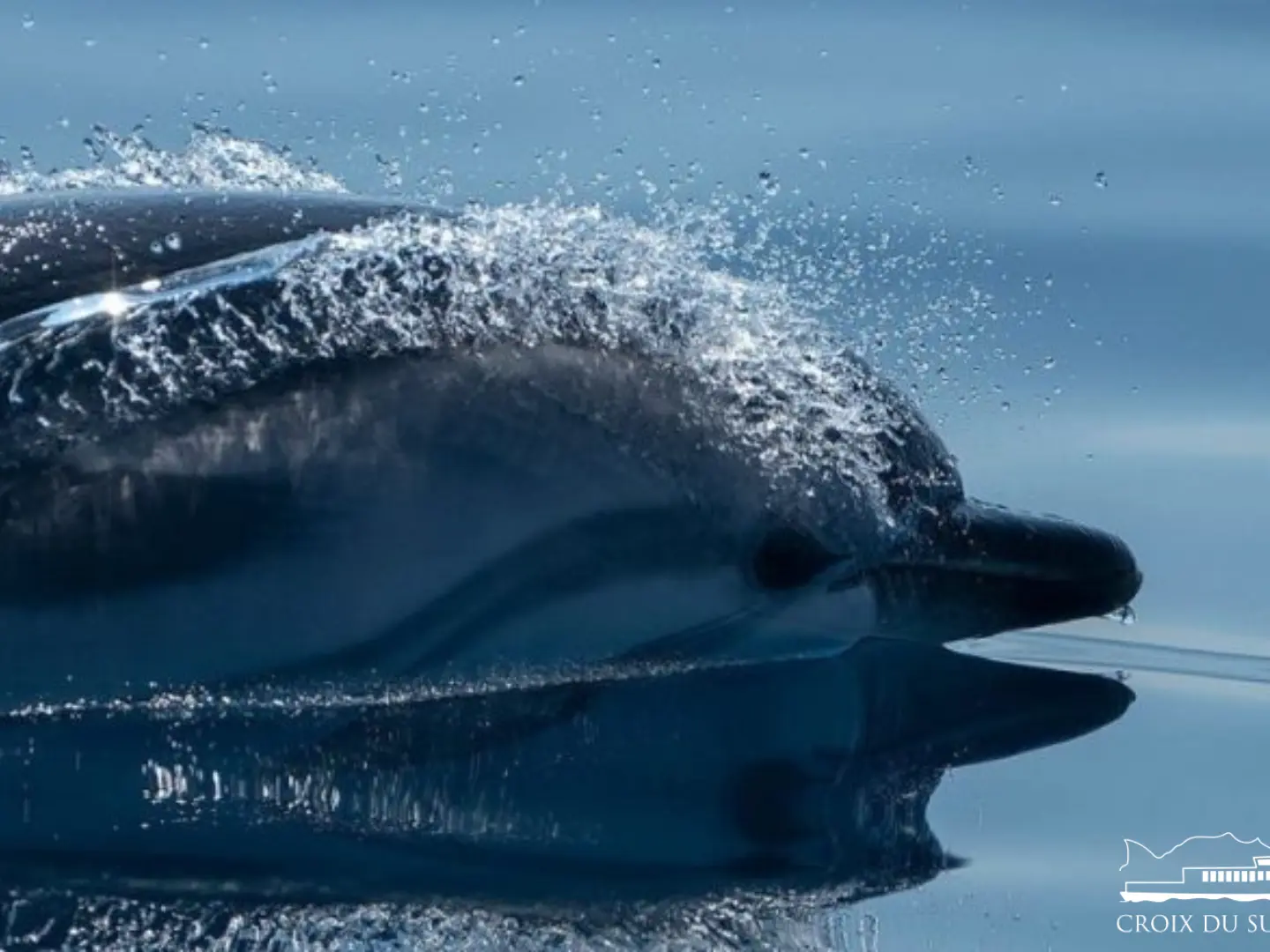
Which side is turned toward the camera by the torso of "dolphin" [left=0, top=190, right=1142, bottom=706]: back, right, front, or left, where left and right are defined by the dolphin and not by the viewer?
right
